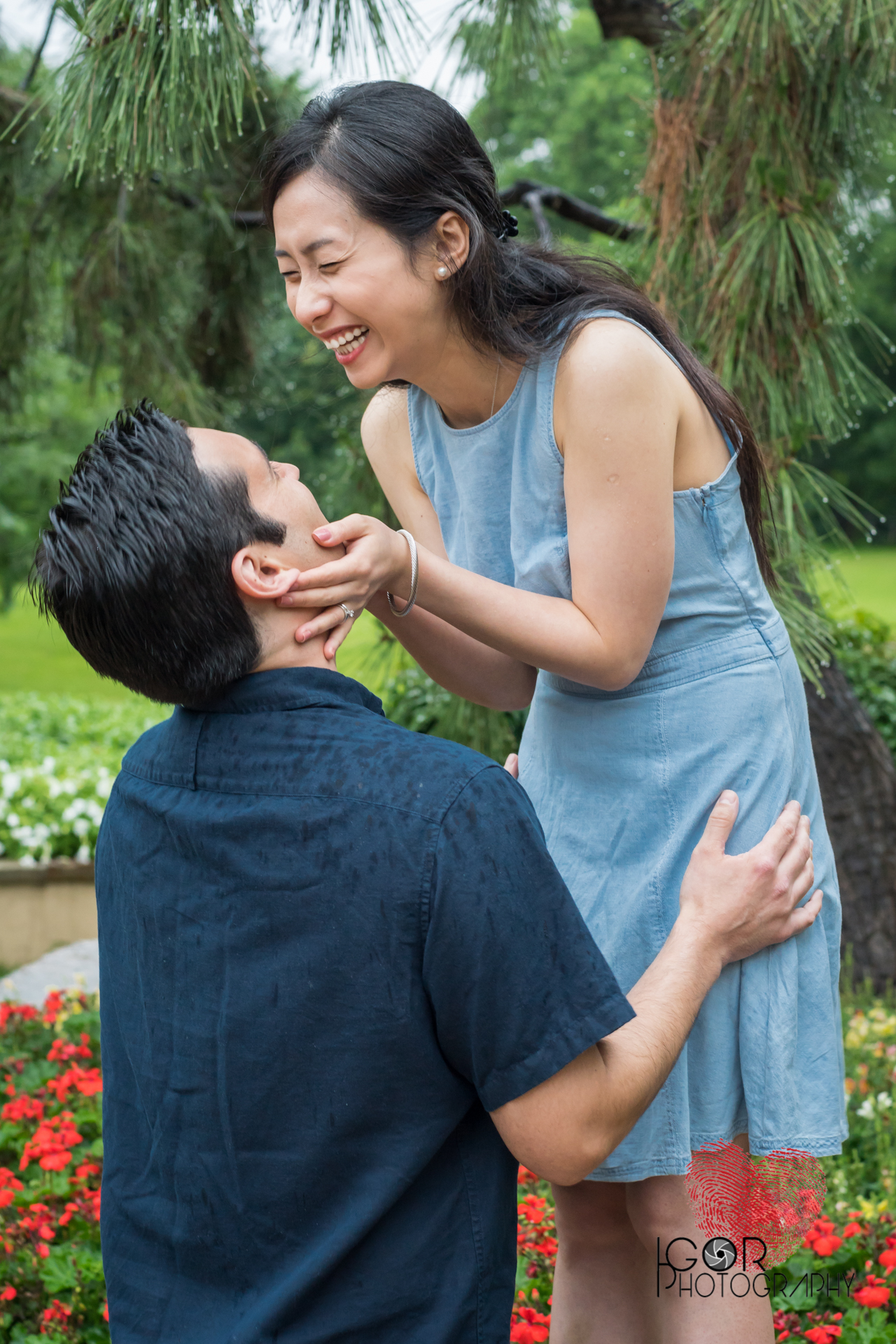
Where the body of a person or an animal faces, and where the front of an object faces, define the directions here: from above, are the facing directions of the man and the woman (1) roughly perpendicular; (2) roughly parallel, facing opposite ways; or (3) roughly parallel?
roughly parallel, facing opposite ways

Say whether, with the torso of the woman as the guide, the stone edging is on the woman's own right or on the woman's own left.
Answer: on the woman's own right

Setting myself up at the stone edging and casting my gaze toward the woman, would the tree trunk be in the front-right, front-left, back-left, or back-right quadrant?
front-left

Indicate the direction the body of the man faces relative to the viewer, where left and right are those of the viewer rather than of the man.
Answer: facing away from the viewer and to the right of the viewer

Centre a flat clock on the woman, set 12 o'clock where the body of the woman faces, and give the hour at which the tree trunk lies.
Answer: The tree trunk is roughly at 5 o'clock from the woman.

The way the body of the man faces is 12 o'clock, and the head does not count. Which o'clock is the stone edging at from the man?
The stone edging is roughly at 10 o'clock from the man.

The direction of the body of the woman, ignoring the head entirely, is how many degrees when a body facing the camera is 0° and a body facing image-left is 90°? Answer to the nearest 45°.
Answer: approximately 45°
